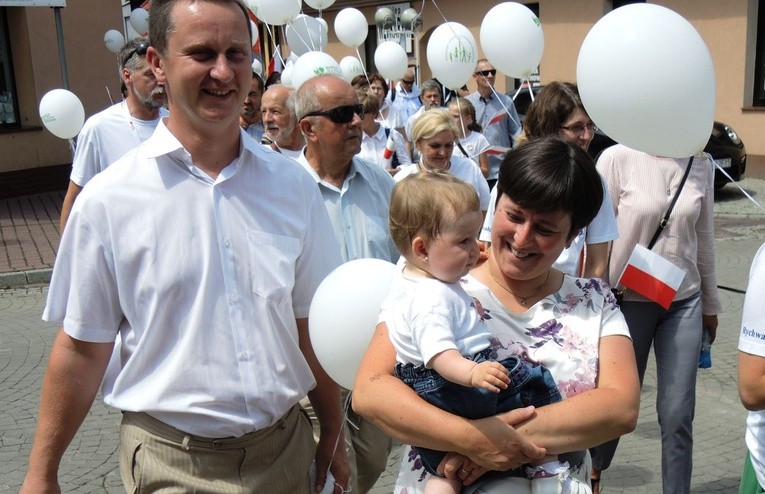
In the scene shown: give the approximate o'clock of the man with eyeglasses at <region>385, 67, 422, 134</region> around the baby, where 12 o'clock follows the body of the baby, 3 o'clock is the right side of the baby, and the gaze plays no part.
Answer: The man with eyeglasses is roughly at 9 o'clock from the baby.

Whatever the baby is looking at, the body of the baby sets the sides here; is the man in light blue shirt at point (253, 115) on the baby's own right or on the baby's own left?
on the baby's own left

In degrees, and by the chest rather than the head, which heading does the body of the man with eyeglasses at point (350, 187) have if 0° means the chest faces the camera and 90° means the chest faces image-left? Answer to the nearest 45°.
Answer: approximately 315°

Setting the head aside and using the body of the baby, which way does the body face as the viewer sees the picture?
to the viewer's right

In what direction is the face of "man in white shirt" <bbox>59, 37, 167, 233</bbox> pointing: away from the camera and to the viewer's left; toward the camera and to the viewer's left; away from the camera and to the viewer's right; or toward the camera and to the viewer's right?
toward the camera and to the viewer's right

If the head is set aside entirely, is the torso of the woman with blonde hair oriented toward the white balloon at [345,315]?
yes

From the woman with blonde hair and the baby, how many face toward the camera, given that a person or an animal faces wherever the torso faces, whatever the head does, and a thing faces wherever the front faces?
1
